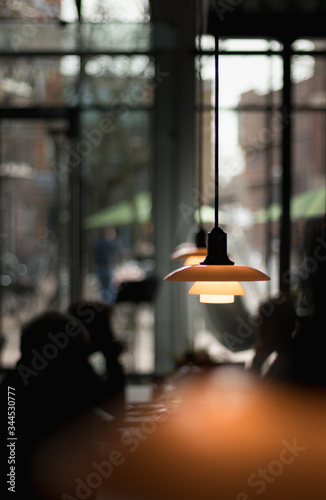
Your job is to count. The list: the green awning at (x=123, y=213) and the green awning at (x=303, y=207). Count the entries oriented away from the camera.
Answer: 0

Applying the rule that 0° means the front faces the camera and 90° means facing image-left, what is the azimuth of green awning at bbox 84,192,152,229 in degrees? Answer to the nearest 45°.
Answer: approximately 45°

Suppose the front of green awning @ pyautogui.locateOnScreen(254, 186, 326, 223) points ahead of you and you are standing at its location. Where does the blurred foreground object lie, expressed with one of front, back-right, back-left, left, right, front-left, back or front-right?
front-left

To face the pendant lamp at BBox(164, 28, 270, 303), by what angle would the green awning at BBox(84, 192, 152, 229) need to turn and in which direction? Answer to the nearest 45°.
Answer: approximately 45° to its left

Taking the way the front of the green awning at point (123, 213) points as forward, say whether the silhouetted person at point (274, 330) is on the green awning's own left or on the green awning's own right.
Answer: on the green awning's own left

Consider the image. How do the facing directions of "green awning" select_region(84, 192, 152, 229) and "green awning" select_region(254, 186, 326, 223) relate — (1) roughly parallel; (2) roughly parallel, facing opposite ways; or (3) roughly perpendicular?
roughly parallel

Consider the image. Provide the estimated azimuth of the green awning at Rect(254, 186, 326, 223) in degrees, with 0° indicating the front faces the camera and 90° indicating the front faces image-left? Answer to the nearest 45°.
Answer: approximately 45°

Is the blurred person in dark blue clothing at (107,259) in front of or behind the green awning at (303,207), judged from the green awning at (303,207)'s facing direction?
in front

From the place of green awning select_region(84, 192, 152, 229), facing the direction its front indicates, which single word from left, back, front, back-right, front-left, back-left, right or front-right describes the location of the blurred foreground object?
front-left

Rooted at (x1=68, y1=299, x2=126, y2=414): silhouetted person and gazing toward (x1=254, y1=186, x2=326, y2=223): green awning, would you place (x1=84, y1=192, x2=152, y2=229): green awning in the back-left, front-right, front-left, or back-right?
front-left
